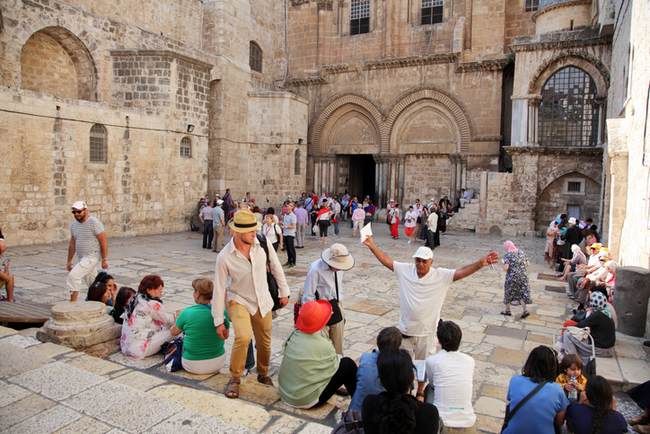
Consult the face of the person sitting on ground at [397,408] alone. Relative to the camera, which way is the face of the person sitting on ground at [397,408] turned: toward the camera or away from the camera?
away from the camera

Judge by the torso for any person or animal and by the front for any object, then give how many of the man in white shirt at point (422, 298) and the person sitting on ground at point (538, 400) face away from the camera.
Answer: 1

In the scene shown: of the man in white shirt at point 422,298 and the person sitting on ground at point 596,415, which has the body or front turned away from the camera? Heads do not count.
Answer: the person sitting on ground

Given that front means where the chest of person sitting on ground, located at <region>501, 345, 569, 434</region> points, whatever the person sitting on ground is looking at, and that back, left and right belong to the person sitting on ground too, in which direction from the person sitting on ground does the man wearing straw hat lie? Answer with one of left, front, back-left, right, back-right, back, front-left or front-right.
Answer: left

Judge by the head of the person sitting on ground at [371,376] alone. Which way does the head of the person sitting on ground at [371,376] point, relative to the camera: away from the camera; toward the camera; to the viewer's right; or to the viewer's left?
away from the camera

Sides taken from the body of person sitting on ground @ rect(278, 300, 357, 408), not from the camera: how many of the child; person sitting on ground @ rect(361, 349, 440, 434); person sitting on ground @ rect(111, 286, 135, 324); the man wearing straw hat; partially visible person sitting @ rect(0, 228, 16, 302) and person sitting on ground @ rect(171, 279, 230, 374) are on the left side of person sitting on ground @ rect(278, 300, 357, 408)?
4

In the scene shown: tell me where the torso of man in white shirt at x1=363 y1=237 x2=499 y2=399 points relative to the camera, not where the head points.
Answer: toward the camera

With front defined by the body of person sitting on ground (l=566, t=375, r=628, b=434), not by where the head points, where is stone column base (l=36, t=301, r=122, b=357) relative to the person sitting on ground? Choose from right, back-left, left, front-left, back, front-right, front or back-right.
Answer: left

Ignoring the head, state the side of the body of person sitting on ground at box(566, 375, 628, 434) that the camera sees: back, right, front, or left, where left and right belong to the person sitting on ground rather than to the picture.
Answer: back

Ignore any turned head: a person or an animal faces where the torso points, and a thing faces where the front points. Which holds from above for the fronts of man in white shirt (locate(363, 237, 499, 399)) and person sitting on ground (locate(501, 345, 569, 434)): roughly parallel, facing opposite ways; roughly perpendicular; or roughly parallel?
roughly parallel, facing opposite ways

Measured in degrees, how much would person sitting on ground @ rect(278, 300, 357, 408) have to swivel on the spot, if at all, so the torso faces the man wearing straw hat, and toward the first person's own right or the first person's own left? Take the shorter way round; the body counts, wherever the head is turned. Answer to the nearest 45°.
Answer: approximately 90° to the first person's own left

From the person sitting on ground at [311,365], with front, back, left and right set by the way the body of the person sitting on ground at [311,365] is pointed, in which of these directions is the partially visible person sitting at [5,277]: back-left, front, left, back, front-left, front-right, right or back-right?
left

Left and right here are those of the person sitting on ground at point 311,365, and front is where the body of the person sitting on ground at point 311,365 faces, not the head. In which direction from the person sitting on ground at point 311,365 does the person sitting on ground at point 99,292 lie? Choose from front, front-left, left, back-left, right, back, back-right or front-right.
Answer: left

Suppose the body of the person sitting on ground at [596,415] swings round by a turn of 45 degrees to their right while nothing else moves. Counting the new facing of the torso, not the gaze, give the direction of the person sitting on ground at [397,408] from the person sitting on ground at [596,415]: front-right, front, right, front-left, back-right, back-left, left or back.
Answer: back

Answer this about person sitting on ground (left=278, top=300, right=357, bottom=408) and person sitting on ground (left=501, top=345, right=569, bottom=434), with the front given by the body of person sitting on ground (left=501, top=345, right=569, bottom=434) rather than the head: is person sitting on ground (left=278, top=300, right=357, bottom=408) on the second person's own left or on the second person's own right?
on the second person's own left

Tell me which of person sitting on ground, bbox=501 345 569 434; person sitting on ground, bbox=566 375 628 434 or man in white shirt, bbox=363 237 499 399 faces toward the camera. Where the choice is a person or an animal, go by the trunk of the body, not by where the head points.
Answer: the man in white shirt

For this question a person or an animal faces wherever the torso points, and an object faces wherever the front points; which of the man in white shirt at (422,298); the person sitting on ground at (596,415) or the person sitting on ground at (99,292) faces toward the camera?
the man in white shirt

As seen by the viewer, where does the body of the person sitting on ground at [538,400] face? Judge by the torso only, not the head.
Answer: away from the camera

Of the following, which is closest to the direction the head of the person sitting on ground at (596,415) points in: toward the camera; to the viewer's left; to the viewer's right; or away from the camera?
away from the camera

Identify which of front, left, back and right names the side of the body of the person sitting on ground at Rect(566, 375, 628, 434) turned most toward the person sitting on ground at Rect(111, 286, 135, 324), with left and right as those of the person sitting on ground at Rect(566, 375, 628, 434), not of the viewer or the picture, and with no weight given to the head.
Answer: left
